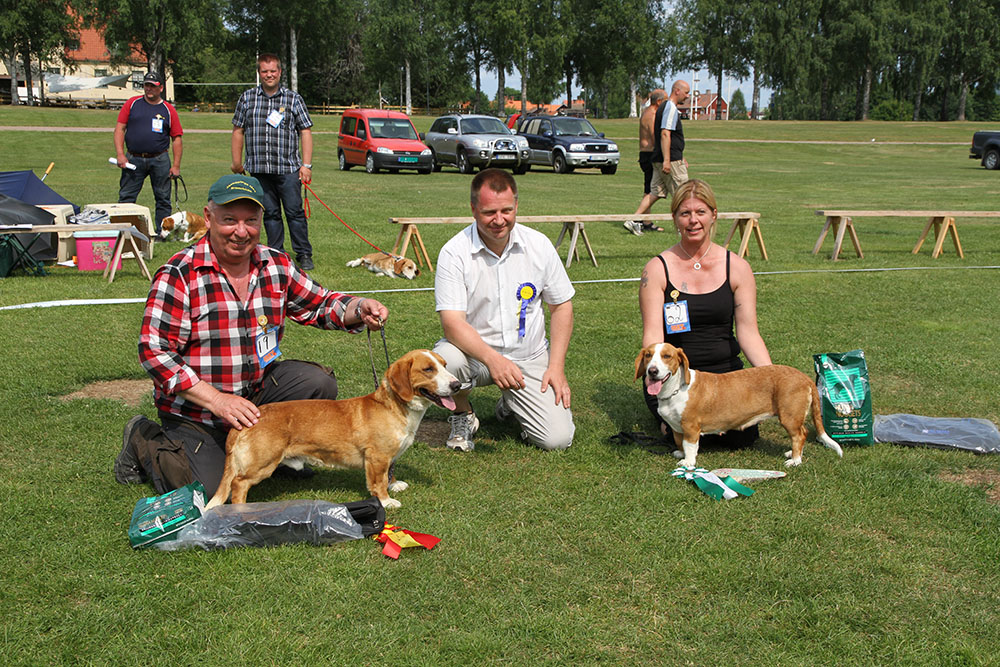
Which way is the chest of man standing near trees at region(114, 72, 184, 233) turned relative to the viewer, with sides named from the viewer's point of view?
facing the viewer

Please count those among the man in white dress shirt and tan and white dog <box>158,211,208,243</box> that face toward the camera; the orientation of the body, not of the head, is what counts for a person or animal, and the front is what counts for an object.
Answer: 1

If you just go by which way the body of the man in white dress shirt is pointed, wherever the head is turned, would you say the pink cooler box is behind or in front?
behind

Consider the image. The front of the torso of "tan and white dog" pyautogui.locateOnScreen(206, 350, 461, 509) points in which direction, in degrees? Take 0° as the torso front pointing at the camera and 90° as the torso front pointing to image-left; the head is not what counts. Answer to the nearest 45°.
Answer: approximately 270°

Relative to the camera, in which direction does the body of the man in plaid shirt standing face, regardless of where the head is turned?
toward the camera

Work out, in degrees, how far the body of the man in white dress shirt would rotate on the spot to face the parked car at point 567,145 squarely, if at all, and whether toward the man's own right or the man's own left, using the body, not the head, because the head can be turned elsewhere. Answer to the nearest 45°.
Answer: approximately 180°

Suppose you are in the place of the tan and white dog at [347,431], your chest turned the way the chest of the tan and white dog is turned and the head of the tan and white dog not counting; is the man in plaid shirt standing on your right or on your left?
on your left

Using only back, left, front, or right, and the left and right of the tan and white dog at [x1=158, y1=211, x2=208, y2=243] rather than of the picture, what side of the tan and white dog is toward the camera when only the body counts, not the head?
left

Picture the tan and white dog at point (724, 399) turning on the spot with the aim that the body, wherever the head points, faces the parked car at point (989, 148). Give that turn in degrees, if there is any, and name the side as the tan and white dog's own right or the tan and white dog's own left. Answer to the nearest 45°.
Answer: approximately 90° to the tan and white dog's own right

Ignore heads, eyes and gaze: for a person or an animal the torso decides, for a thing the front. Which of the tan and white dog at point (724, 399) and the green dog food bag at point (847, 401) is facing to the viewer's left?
the tan and white dog

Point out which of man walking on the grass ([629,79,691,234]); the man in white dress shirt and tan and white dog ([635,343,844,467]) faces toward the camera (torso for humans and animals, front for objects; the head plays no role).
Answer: the man in white dress shirt
